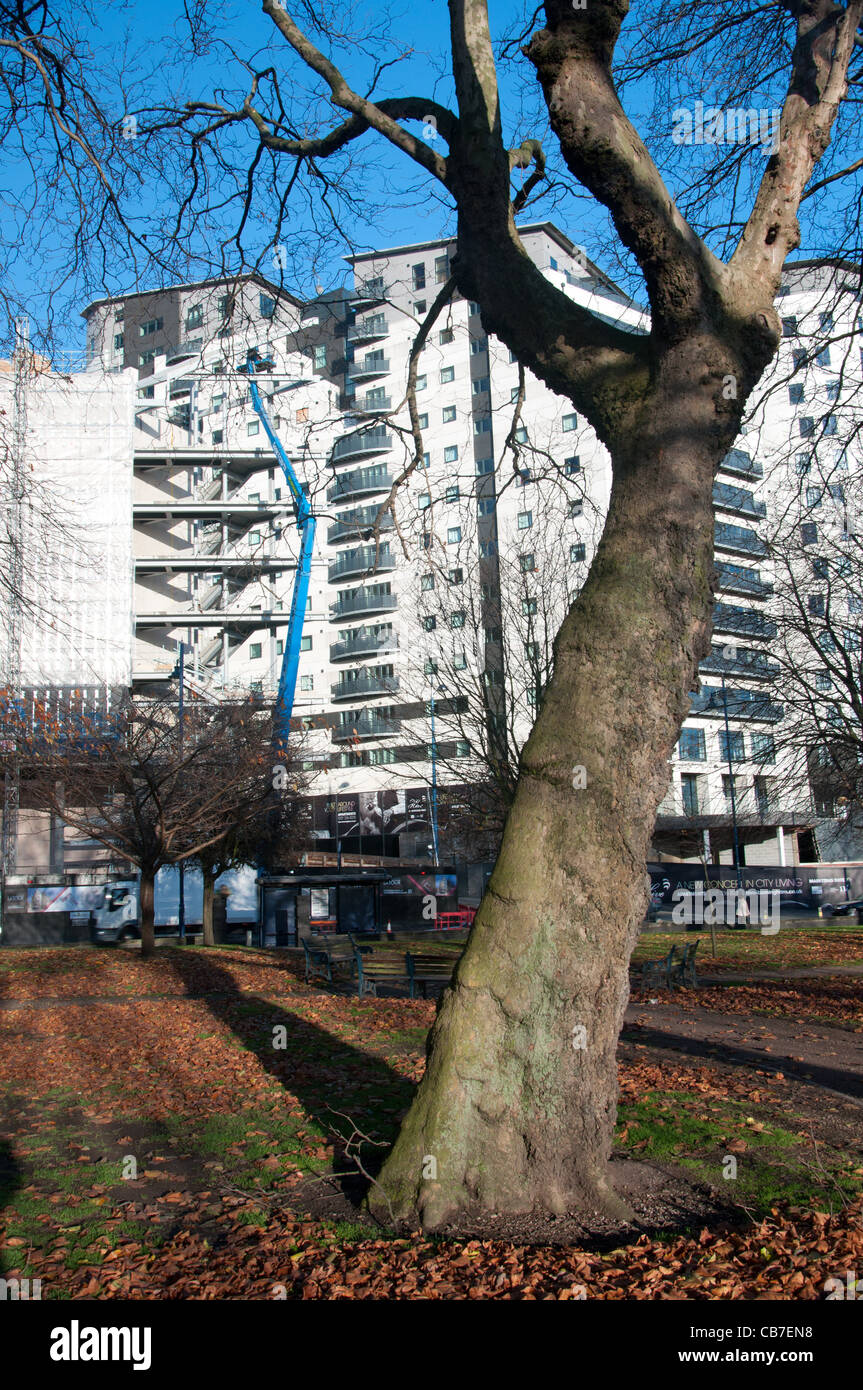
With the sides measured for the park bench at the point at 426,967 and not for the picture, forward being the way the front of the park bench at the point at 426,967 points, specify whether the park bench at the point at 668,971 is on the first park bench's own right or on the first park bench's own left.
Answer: on the first park bench's own left

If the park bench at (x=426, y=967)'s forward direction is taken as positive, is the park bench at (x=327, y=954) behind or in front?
behind

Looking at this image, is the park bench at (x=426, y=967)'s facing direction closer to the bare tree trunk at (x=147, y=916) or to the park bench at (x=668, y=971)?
the park bench

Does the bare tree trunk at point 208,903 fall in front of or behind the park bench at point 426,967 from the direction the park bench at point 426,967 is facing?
behind

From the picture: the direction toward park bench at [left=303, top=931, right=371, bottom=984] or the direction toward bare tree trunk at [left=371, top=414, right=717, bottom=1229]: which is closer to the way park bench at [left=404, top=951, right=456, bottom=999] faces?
the bare tree trunk

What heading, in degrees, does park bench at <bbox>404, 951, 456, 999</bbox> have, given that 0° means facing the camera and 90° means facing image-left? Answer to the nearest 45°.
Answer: approximately 315°

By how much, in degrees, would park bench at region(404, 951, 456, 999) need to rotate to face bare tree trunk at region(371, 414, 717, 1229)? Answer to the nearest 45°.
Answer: approximately 45° to its right
